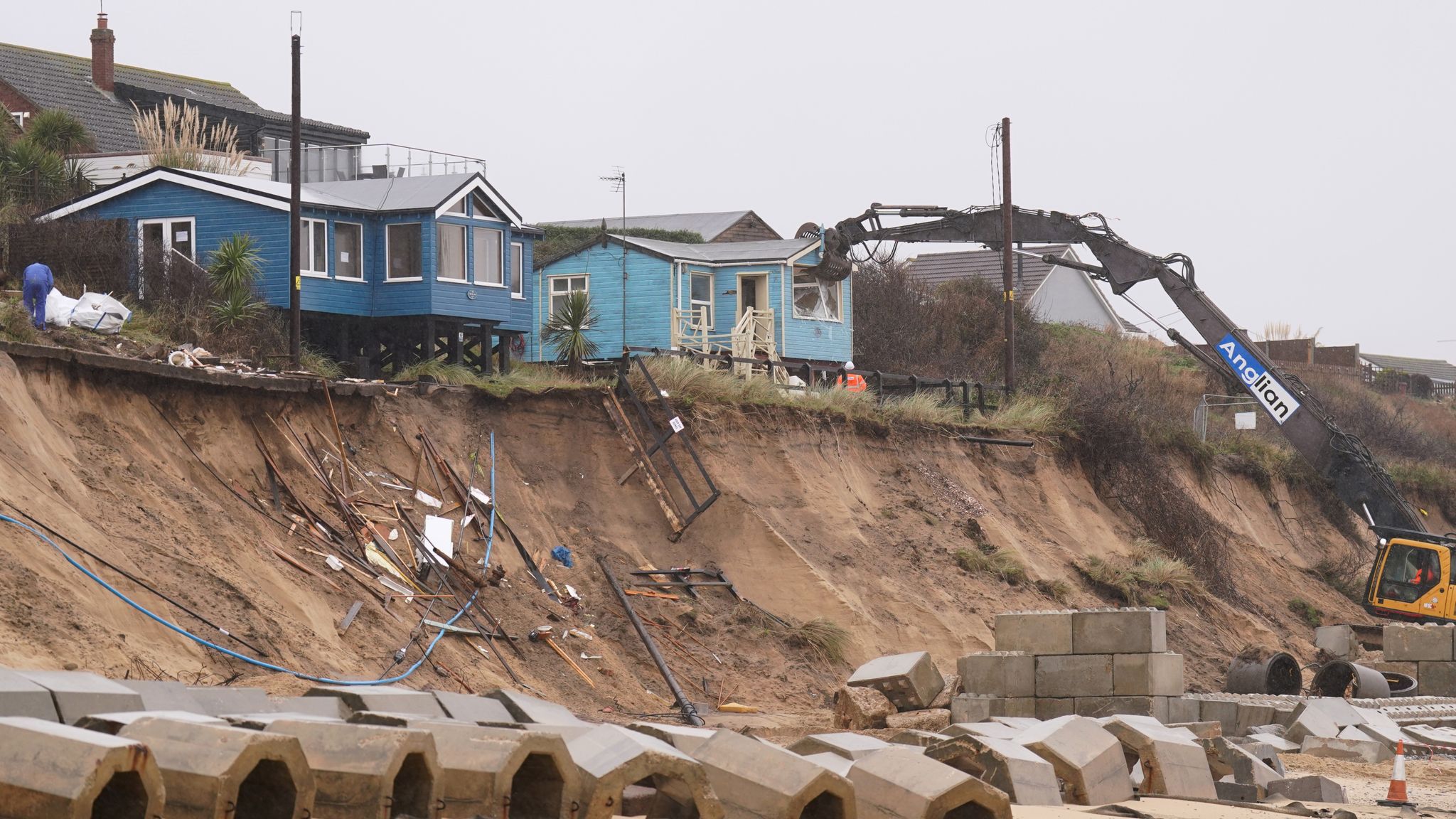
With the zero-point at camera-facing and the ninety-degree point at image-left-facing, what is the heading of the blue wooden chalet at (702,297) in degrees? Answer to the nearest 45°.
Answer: approximately 0°

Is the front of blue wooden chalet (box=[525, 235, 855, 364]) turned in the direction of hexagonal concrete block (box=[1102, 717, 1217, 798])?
yes

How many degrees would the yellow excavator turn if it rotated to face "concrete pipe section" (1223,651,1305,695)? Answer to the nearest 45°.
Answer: approximately 90° to its left

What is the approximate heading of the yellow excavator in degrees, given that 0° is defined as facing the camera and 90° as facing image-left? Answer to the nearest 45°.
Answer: approximately 90°

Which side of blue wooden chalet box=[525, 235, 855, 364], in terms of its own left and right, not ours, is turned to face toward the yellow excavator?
left

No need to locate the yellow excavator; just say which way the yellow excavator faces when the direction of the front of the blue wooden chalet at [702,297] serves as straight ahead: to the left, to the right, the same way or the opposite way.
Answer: to the right

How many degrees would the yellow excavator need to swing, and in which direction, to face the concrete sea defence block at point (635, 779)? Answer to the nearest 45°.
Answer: approximately 90° to its left

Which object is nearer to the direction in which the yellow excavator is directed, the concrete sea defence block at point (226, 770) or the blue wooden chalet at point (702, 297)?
the blue wooden chalet

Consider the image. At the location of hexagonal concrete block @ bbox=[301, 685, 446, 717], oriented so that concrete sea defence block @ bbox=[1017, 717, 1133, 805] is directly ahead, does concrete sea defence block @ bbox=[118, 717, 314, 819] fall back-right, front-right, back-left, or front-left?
back-right

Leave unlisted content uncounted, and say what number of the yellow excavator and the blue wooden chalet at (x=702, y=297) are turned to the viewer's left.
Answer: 1

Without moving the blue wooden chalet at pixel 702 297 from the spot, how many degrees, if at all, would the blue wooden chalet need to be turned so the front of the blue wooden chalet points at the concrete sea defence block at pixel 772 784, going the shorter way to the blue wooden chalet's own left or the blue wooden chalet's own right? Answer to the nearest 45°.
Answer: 0° — it already faces it
